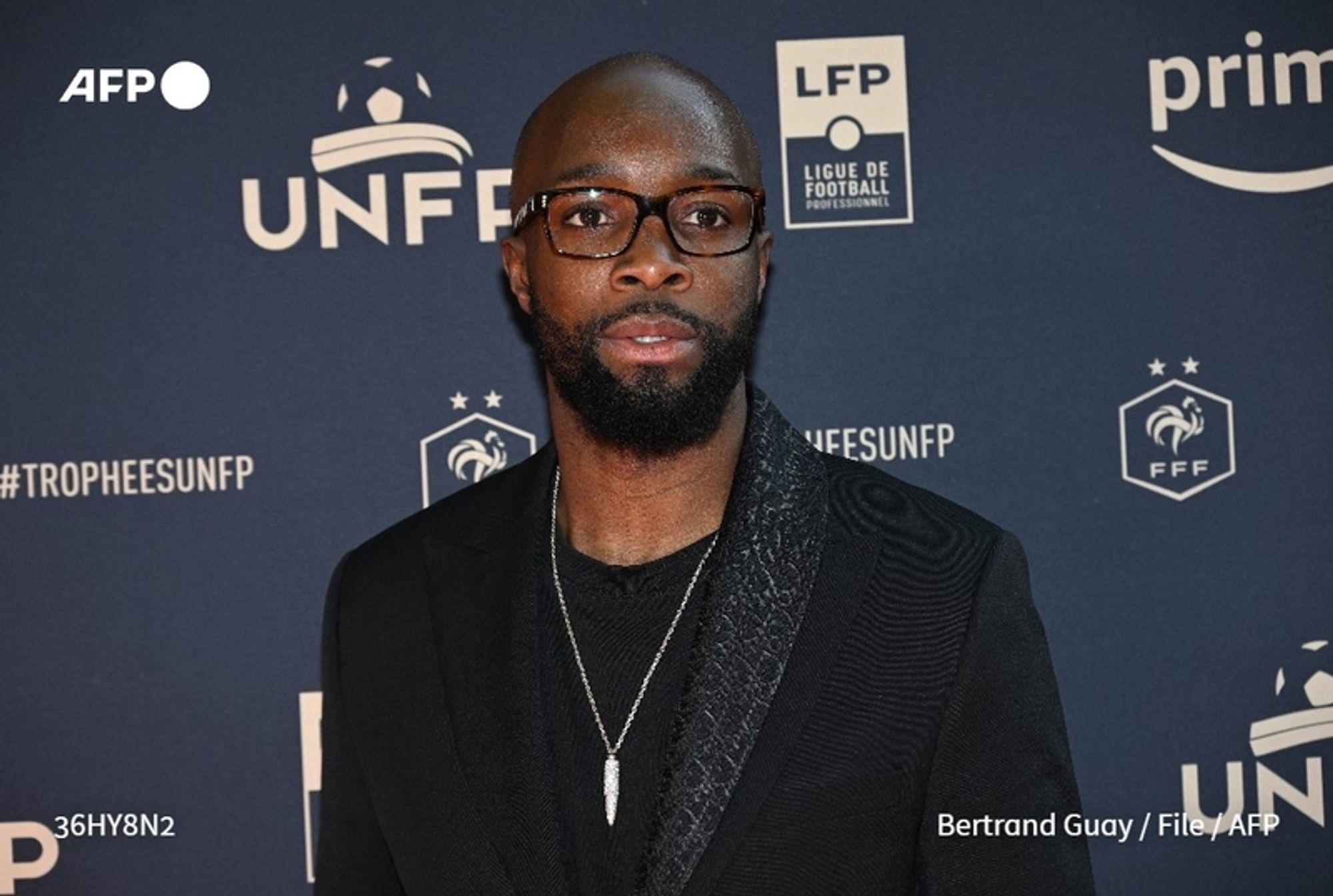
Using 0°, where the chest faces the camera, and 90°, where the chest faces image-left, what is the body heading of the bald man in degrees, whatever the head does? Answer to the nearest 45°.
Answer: approximately 0°
